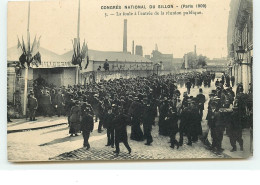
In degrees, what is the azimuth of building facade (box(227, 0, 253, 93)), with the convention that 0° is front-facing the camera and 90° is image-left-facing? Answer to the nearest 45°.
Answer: approximately 90°

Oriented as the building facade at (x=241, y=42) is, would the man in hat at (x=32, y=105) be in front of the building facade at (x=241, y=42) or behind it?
in front

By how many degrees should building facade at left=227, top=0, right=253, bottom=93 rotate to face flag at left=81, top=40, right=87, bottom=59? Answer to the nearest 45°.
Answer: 0° — it already faces it
